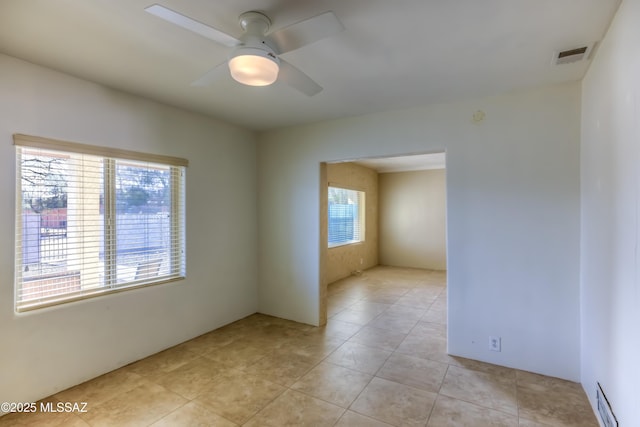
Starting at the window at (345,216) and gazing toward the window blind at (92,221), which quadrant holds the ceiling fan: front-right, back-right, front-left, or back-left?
front-left

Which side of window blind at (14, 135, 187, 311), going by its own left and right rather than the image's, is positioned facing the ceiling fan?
front

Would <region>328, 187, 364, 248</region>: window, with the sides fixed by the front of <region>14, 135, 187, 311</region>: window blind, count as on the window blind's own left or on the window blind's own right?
on the window blind's own left

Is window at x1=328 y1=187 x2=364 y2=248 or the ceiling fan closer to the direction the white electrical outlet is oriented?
the ceiling fan

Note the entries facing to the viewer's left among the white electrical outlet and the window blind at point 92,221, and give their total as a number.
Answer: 0

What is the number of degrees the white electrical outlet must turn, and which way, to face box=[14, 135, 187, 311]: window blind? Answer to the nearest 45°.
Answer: approximately 45° to its right

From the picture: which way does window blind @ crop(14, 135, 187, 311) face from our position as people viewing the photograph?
facing the viewer and to the right of the viewer

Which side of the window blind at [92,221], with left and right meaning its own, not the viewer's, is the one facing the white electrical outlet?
front

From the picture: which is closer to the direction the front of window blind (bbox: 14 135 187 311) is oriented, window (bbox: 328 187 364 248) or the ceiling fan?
the ceiling fan

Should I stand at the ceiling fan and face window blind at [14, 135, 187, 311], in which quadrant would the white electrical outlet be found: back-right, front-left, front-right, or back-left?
back-right

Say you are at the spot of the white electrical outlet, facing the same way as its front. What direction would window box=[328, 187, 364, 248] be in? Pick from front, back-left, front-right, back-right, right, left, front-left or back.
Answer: back-right

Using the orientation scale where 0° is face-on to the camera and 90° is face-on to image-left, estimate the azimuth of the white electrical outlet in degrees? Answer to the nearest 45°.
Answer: approximately 0°

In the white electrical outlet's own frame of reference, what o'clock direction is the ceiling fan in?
The ceiling fan is roughly at 1 o'clock from the white electrical outlet.
